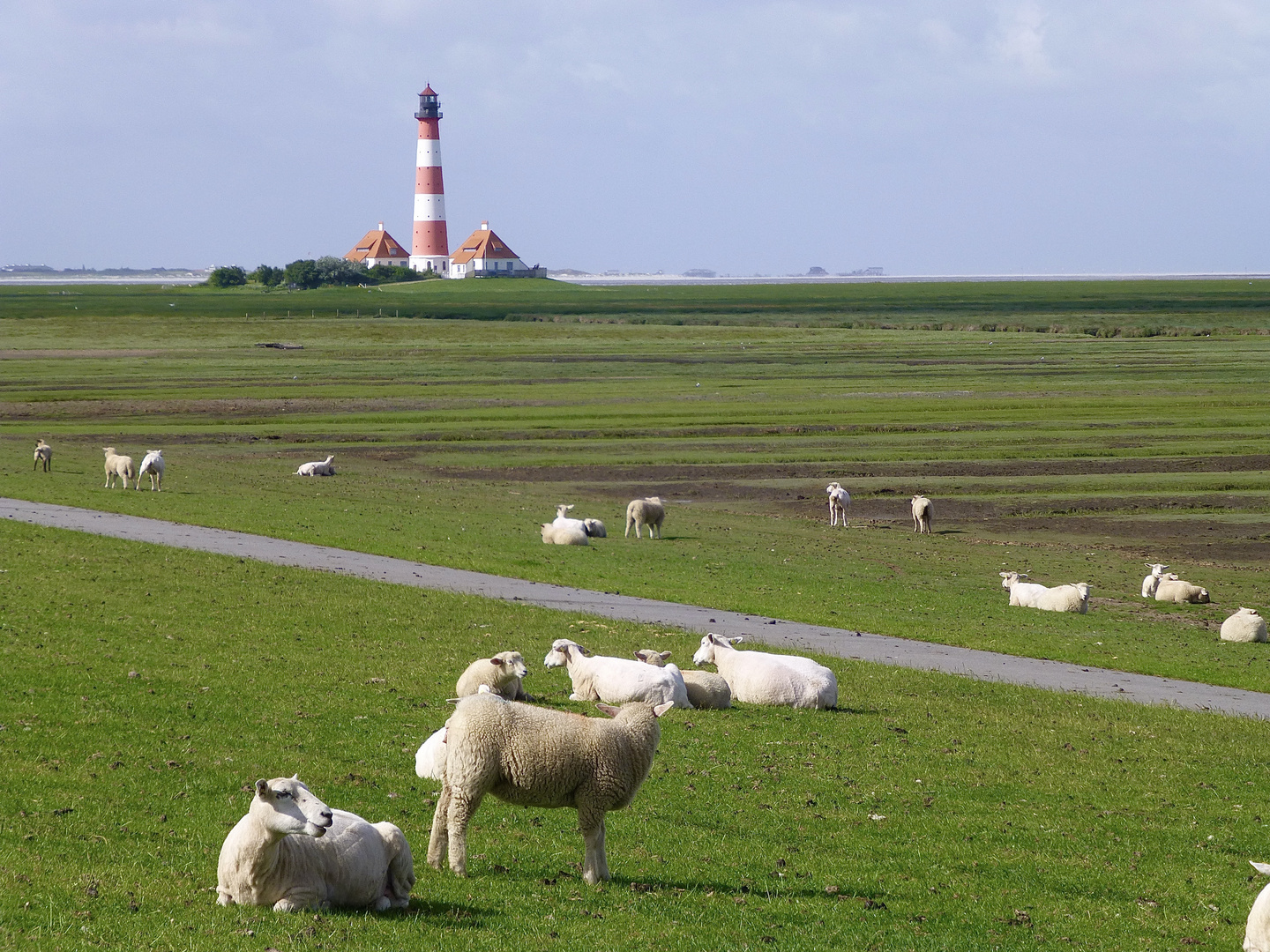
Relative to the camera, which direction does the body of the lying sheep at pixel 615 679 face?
to the viewer's left

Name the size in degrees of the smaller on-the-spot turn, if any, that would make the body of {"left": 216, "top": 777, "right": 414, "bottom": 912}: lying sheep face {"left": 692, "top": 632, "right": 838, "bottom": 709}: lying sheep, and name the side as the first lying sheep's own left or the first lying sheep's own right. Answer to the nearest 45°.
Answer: approximately 180°

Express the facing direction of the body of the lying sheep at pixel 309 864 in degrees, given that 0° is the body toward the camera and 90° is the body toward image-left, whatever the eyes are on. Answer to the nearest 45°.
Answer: approximately 45°

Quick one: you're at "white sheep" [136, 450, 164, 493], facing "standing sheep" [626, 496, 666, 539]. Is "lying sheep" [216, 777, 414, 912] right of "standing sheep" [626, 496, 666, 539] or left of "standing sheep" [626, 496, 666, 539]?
right

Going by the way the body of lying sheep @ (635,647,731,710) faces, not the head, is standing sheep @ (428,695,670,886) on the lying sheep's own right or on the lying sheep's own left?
on the lying sheep's own left

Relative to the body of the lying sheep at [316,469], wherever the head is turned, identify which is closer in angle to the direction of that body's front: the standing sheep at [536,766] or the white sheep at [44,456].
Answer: the standing sheep

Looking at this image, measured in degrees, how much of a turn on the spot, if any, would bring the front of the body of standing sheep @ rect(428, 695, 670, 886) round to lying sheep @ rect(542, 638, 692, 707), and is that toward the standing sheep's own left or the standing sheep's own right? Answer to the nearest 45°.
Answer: approximately 90° to the standing sheep's own left

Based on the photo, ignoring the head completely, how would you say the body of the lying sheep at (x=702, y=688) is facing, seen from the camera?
to the viewer's left

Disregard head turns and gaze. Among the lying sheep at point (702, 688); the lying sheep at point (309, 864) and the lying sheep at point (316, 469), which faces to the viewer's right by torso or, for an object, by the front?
the lying sheep at point (316, 469)

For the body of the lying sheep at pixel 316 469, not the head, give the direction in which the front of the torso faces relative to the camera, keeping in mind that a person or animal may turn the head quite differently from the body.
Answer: to the viewer's right

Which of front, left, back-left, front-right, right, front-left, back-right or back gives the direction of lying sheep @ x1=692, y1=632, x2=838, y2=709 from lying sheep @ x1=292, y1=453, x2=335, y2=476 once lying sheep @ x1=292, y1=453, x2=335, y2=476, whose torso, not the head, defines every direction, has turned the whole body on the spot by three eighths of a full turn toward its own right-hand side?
front-left
